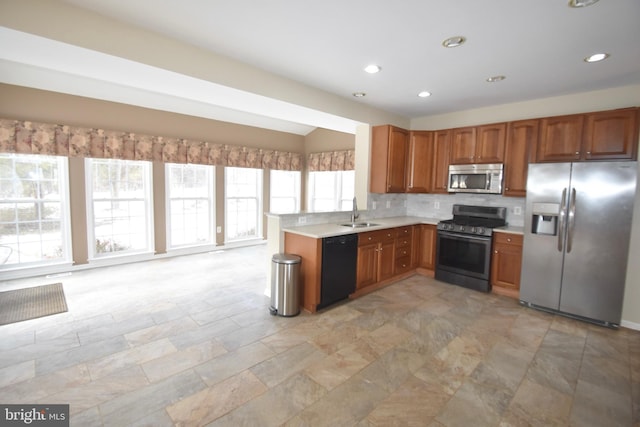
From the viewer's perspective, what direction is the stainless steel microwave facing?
toward the camera

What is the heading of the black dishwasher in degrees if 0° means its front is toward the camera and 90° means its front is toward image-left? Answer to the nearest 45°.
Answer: approximately 315°

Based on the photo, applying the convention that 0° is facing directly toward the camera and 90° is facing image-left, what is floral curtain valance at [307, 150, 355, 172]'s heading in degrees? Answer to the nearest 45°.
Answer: approximately 45°

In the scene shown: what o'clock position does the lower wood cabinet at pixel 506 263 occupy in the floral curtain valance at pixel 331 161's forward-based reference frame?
The lower wood cabinet is roughly at 9 o'clock from the floral curtain valance.

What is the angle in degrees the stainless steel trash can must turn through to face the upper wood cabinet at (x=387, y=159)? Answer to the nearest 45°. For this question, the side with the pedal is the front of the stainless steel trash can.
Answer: approximately 180°

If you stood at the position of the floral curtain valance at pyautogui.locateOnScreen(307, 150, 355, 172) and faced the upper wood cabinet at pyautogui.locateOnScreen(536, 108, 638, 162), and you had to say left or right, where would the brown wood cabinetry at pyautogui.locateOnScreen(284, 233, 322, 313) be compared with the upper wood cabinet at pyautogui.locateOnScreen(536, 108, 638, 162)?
right

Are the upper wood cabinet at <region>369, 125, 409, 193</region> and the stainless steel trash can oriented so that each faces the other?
no

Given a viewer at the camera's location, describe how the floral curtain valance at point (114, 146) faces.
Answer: facing the viewer and to the right of the viewer

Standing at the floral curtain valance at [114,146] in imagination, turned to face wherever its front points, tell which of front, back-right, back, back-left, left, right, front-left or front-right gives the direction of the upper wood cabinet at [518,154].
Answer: front

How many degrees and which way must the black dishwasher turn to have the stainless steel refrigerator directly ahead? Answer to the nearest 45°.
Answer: approximately 45° to its left

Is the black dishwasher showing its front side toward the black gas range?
no

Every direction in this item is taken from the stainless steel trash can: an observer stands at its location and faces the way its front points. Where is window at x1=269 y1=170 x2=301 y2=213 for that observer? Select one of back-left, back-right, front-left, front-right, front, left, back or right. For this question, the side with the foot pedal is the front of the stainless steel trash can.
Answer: back-right

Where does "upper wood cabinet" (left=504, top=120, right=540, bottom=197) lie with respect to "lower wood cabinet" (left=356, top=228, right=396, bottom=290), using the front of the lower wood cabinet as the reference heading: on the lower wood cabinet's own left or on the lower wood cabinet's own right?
on the lower wood cabinet's own left

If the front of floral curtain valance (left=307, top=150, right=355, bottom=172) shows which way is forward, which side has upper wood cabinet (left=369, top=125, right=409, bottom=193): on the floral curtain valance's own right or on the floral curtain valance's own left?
on the floral curtain valance's own left

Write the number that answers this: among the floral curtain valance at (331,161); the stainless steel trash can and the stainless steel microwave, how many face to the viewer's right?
0

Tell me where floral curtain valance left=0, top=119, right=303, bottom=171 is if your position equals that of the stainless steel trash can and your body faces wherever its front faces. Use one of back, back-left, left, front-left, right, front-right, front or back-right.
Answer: right

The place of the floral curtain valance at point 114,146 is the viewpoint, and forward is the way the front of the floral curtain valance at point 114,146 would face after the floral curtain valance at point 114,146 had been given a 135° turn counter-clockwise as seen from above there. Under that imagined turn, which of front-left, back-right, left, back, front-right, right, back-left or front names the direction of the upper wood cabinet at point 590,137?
back-right

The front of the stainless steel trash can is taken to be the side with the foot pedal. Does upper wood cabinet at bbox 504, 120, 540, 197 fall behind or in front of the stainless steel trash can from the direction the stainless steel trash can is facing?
behind

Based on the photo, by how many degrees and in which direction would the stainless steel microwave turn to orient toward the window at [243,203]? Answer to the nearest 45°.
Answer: approximately 90° to its right

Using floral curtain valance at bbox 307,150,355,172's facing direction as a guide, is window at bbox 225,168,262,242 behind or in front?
in front

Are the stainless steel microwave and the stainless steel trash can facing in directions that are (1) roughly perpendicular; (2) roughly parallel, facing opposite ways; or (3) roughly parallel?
roughly parallel

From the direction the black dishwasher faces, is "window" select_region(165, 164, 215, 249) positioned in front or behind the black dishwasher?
behind

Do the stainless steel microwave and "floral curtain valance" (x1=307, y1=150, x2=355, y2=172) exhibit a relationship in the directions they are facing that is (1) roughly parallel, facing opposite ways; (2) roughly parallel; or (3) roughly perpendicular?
roughly parallel
